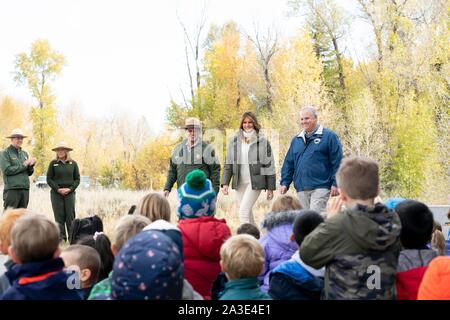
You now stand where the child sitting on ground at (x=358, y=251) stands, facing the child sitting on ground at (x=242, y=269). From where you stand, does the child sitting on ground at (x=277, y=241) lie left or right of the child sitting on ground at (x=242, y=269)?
right

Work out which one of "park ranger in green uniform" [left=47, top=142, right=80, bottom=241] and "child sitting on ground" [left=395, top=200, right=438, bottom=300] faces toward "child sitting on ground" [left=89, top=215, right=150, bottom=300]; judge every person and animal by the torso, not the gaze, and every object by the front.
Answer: the park ranger in green uniform

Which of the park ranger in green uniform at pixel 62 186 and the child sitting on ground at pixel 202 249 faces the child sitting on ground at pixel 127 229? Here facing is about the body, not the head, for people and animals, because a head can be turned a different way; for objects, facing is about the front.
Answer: the park ranger in green uniform

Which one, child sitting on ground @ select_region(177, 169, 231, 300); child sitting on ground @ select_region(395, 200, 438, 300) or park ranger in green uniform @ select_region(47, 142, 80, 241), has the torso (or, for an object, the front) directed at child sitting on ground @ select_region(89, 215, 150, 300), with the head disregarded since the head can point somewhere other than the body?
the park ranger in green uniform

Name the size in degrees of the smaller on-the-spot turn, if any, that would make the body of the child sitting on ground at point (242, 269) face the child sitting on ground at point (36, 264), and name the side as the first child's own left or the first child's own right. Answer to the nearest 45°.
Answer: approximately 90° to the first child's own left

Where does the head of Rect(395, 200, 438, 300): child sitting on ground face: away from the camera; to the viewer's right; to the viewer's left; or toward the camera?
away from the camera

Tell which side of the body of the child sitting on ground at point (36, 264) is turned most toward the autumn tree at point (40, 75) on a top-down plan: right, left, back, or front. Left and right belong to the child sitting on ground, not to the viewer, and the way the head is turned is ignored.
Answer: front

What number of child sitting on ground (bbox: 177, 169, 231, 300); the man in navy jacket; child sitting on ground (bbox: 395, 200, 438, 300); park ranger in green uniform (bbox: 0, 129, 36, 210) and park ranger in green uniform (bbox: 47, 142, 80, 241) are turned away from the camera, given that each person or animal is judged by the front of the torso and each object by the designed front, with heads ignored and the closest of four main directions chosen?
2

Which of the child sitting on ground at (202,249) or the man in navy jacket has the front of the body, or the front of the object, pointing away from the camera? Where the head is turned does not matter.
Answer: the child sitting on ground

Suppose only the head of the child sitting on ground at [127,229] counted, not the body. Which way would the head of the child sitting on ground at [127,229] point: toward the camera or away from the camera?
away from the camera

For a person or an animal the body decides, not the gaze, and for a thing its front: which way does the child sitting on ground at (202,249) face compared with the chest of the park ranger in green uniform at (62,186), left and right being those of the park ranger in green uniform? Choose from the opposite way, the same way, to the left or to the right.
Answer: the opposite way

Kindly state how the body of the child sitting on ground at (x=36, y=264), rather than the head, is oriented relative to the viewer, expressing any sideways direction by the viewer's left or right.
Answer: facing away from the viewer

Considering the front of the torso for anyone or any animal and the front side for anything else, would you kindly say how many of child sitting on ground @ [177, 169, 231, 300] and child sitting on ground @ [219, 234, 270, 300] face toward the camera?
0

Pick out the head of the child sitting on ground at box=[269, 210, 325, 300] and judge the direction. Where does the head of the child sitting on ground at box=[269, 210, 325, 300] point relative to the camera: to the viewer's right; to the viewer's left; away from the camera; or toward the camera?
away from the camera

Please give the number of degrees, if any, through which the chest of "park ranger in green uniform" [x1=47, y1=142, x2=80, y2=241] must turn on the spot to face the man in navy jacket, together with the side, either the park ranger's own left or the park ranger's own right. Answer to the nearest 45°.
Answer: approximately 45° to the park ranger's own left

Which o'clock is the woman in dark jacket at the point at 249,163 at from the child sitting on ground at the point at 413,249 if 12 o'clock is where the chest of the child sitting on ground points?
The woman in dark jacket is roughly at 11 o'clock from the child sitting on ground.
